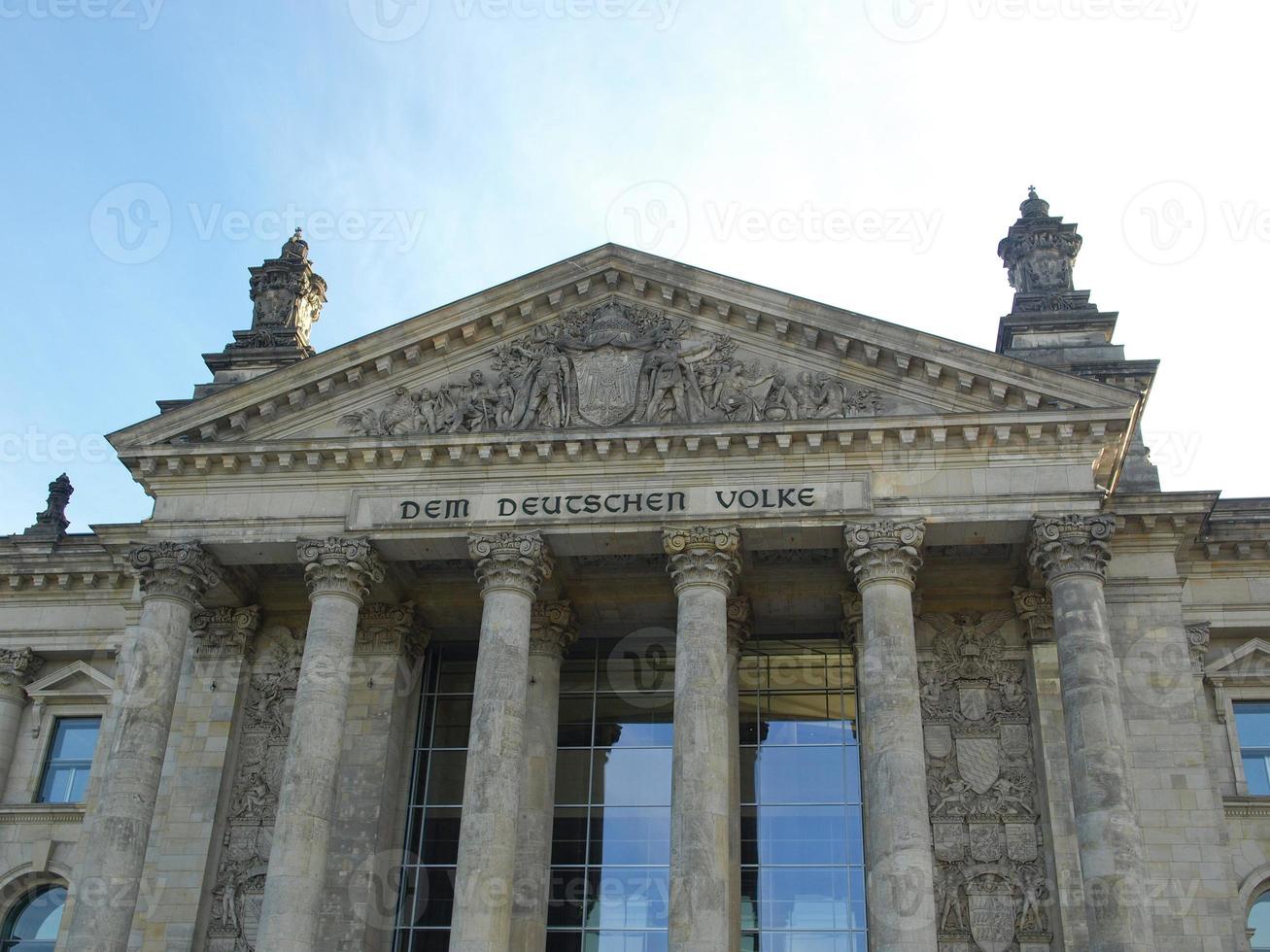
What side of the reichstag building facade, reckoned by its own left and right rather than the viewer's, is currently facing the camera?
front
